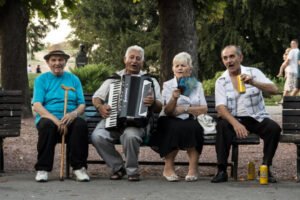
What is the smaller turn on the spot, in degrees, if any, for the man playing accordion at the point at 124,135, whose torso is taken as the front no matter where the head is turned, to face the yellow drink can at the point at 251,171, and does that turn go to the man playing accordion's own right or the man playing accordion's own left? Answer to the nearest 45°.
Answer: approximately 90° to the man playing accordion's own left

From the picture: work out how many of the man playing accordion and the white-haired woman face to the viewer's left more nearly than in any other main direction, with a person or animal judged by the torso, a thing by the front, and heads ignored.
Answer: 0

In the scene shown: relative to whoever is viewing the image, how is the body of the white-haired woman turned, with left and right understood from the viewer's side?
facing the viewer

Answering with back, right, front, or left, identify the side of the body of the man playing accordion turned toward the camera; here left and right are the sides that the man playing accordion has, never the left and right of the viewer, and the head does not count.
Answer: front

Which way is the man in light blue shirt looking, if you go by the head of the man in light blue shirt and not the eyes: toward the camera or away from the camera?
toward the camera

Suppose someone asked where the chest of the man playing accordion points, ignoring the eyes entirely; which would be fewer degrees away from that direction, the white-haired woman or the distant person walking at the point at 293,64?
the white-haired woman

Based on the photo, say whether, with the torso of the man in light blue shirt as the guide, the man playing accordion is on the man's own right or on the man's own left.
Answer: on the man's own left

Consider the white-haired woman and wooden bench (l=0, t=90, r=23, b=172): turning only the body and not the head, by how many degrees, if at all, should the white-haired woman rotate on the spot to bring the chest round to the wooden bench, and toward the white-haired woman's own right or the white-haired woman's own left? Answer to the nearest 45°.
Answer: approximately 90° to the white-haired woman's own right

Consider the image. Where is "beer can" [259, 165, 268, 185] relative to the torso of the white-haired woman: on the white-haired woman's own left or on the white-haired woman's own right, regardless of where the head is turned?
on the white-haired woman's own left

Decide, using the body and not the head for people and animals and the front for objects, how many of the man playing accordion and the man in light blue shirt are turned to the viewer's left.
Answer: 0

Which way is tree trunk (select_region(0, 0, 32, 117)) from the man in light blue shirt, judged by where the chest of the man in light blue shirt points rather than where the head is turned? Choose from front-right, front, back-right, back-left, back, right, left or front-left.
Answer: back

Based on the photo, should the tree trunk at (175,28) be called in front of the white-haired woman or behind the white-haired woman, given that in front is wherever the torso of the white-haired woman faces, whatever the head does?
behind

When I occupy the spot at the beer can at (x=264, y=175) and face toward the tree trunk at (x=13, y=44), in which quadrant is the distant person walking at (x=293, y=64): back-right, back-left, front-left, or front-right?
front-right

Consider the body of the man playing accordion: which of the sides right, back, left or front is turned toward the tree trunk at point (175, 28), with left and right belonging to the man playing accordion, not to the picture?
back

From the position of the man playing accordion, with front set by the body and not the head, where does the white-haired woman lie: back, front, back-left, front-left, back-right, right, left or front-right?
left
